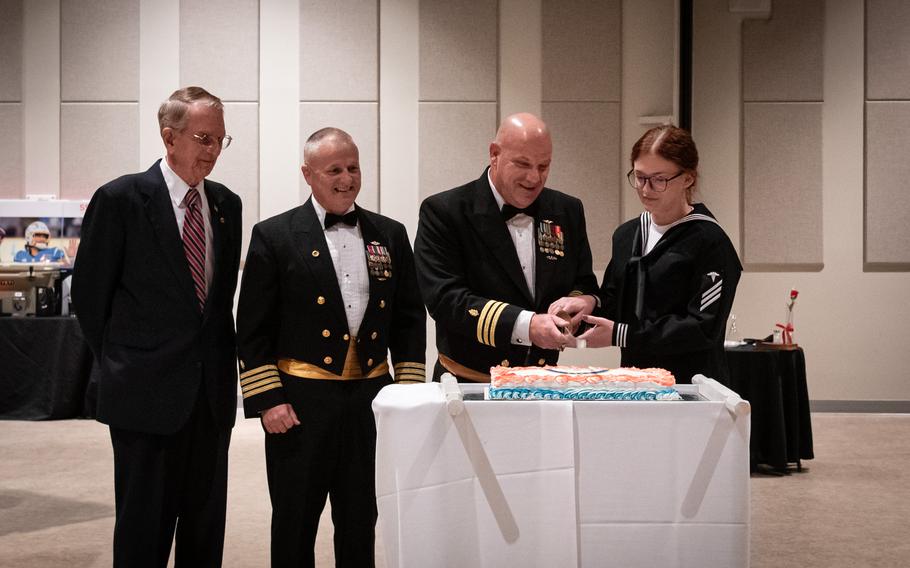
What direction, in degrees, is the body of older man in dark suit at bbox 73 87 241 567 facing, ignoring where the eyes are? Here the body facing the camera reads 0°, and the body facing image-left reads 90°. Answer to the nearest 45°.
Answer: approximately 315°

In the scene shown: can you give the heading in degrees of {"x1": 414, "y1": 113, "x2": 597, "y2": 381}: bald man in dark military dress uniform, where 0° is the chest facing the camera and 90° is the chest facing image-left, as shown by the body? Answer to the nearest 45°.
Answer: approximately 315°

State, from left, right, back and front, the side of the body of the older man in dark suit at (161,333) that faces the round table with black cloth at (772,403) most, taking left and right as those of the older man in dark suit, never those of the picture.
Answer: left

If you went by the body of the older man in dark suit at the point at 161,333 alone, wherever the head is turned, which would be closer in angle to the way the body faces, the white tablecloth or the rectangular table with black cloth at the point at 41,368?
the white tablecloth

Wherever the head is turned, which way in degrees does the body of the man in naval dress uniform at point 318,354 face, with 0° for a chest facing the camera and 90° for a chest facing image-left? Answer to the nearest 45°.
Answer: approximately 315°

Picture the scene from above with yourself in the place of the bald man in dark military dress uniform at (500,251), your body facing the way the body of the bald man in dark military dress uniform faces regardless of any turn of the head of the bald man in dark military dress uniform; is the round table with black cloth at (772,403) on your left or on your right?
on your left

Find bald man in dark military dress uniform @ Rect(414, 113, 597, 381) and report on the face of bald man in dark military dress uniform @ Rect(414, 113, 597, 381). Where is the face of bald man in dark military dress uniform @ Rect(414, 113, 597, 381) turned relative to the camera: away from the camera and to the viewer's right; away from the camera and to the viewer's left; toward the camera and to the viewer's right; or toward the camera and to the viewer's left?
toward the camera and to the viewer's right

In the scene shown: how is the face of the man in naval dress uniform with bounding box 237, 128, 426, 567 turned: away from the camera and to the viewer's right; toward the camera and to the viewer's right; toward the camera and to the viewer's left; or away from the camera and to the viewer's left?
toward the camera and to the viewer's right
